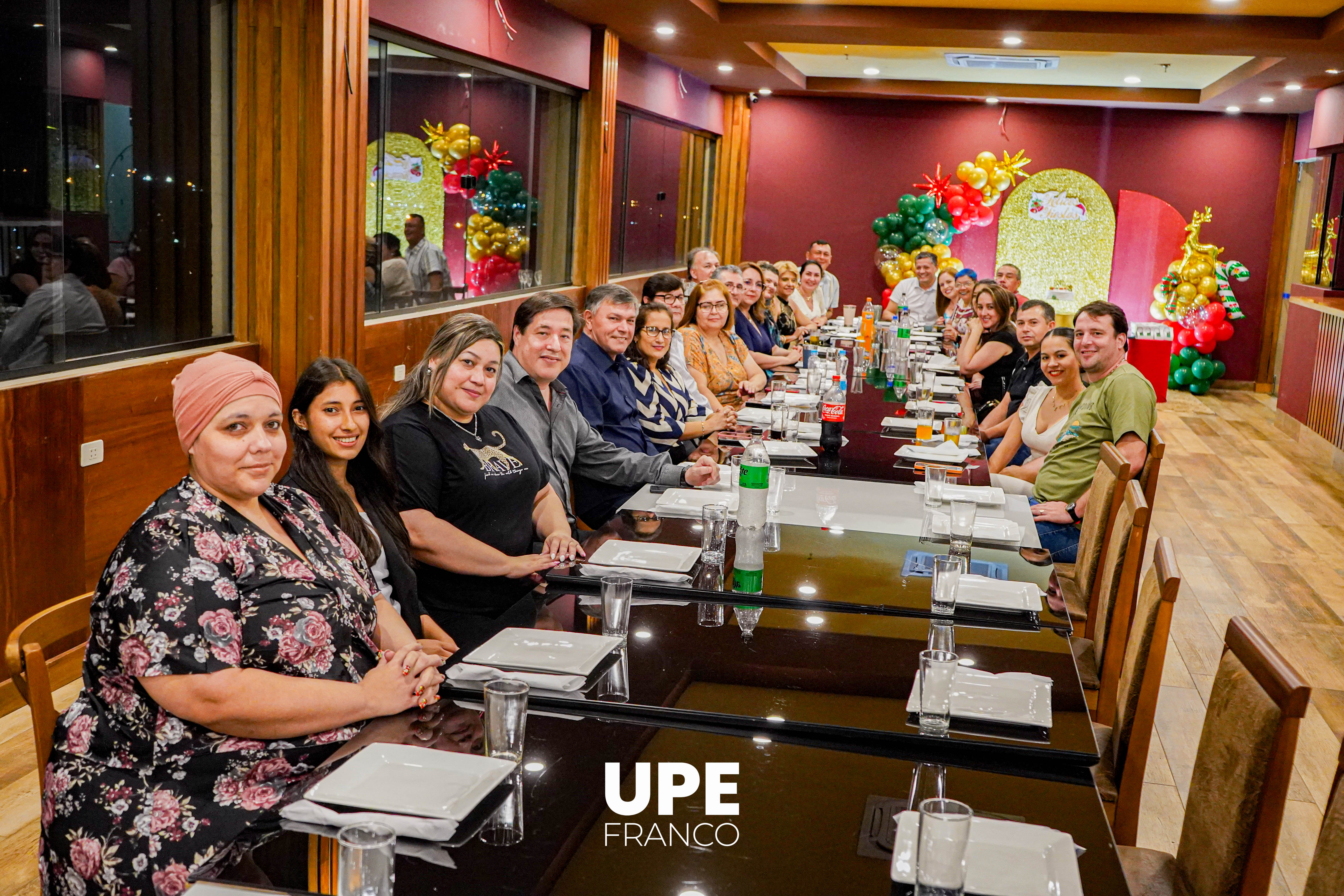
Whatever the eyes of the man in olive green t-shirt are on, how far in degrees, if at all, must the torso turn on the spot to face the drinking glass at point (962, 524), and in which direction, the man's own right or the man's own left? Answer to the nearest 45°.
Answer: approximately 45° to the man's own left

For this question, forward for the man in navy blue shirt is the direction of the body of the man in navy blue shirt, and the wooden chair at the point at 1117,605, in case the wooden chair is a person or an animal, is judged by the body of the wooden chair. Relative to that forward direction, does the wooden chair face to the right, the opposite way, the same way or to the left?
the opposite way

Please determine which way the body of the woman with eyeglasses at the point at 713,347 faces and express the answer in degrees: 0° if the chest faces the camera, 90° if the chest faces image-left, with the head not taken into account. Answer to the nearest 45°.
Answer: approximately 315°

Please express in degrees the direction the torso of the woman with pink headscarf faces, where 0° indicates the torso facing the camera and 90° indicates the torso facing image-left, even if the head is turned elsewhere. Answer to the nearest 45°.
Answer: approximately 315°

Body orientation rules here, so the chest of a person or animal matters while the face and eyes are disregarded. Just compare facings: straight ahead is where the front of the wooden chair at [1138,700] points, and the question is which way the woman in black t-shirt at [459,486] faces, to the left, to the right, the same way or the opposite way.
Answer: the opposite way

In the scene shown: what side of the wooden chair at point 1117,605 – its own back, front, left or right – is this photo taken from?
left

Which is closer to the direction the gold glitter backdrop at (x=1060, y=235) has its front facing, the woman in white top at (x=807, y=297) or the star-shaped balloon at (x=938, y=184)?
the woman in white top
